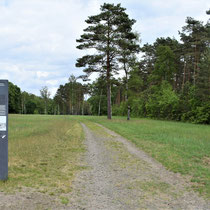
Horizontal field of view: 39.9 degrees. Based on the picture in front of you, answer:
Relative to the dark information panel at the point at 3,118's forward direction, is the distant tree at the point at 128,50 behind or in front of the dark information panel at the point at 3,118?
behind

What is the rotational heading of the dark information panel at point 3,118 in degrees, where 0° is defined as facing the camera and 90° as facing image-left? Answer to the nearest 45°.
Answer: approximately 0°

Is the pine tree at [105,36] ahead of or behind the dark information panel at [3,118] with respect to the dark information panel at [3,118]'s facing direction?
behind

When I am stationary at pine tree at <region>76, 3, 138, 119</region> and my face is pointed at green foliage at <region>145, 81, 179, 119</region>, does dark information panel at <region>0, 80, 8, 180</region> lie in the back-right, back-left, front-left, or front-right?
back-right

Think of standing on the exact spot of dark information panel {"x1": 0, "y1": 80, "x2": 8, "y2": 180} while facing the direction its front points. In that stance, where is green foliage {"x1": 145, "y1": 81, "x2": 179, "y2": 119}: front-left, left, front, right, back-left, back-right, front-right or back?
back-left
